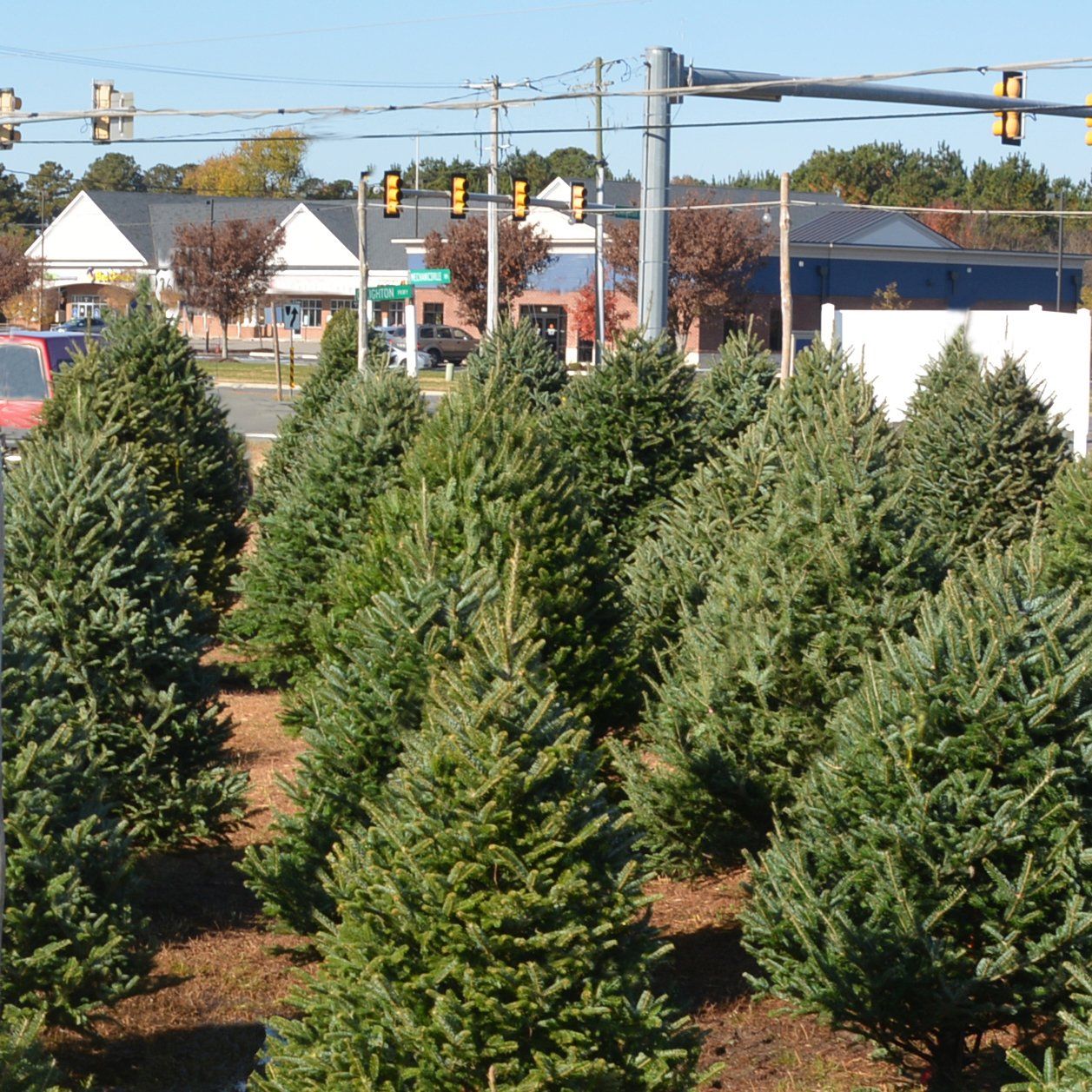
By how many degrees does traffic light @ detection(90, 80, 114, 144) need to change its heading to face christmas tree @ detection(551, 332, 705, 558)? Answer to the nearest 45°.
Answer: approximately 180°

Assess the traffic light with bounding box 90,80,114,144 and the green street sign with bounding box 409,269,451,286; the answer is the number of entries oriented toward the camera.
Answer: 1

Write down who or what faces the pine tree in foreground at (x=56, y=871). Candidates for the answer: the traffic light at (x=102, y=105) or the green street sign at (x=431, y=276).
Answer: the green street sign

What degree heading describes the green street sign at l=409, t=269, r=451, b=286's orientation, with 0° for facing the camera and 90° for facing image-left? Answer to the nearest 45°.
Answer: approximately 0°

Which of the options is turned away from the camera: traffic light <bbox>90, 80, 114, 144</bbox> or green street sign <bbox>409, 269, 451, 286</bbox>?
the traffic light

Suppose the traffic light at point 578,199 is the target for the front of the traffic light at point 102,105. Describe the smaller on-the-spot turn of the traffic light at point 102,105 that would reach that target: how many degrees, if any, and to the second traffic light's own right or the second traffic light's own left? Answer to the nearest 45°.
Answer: approximately 45° to the second traffic light's own right

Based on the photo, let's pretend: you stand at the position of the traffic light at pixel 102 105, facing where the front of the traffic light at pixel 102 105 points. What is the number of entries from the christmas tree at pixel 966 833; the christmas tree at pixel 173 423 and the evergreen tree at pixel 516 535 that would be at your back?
3

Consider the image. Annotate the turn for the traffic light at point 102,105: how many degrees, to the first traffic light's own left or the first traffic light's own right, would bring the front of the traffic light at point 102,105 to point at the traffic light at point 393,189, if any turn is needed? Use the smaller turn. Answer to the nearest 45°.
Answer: approximately 45° to the first traffic light's own right

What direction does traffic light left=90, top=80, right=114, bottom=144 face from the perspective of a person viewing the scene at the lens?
facing away from the viewer

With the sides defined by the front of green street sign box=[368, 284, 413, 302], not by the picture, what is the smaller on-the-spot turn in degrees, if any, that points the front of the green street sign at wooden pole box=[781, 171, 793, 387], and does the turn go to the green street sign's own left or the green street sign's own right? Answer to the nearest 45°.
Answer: approximately 45° to the green street sign's own left

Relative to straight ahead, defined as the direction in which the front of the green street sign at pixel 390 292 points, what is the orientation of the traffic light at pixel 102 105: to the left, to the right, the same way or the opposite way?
the opposite way
